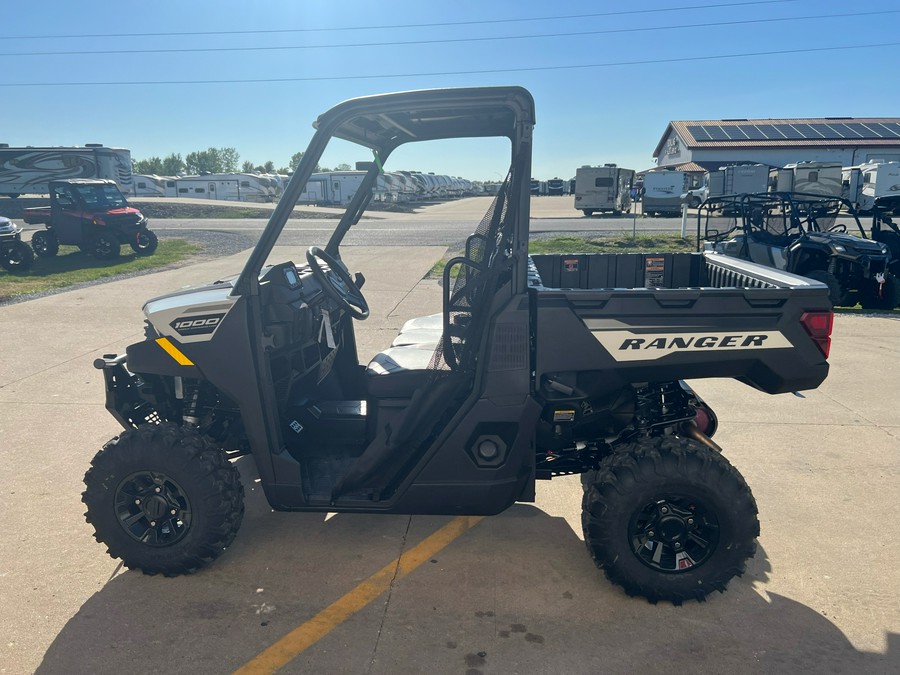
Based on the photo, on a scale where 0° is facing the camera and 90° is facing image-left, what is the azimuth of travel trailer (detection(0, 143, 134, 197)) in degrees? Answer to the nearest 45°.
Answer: approximately 270°

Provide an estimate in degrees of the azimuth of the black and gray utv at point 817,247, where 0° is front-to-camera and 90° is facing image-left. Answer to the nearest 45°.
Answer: approximately 315°

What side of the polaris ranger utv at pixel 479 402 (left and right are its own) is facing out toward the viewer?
left

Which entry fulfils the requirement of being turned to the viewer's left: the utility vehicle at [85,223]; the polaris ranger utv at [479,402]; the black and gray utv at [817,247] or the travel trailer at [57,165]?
the polaris ranger utv at [479,402]

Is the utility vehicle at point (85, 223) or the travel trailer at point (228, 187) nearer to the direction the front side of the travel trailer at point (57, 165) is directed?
the travel trailer
